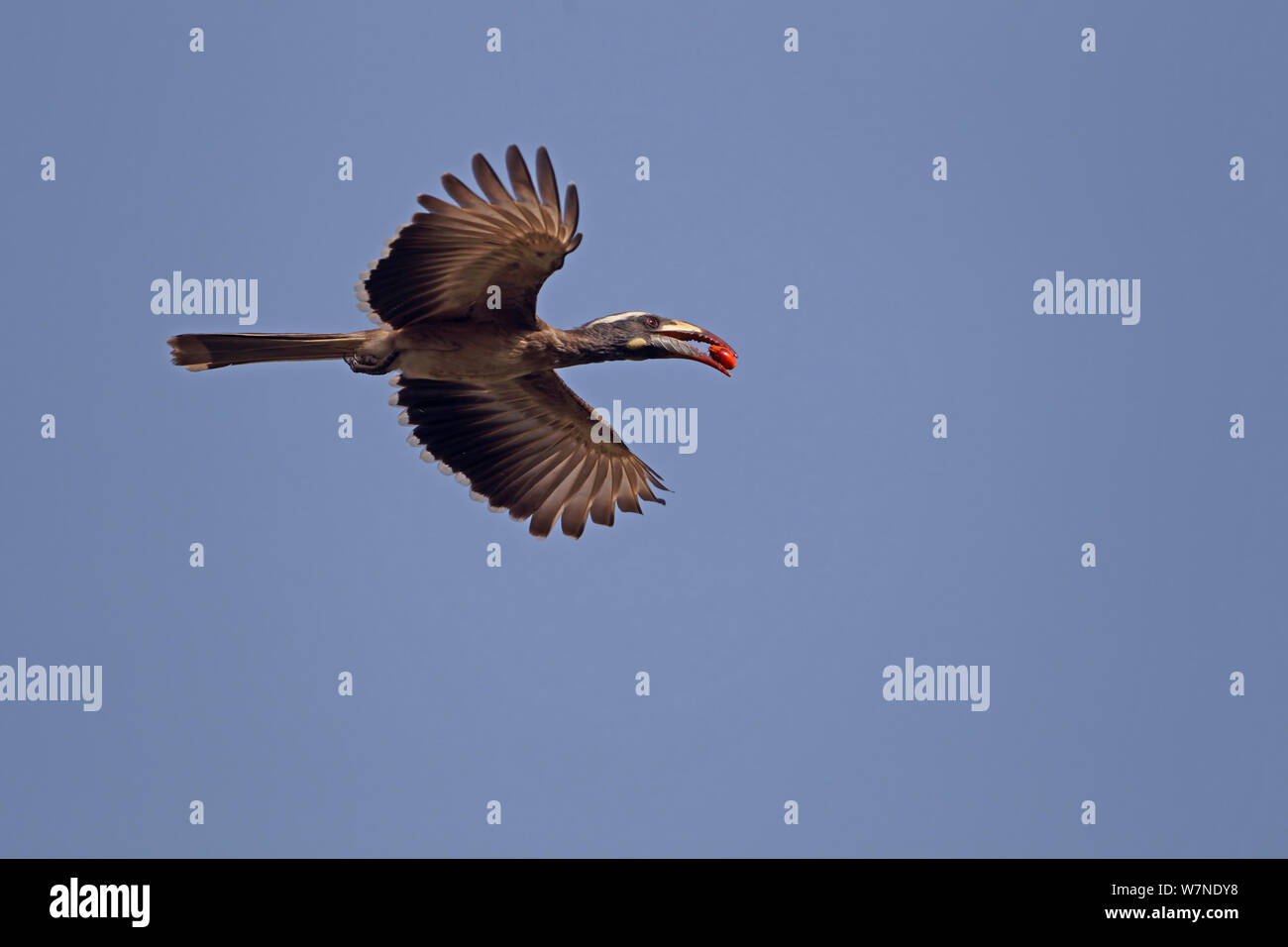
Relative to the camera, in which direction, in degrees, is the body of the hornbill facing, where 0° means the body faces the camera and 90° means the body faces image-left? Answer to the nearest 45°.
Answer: approximately 270°
